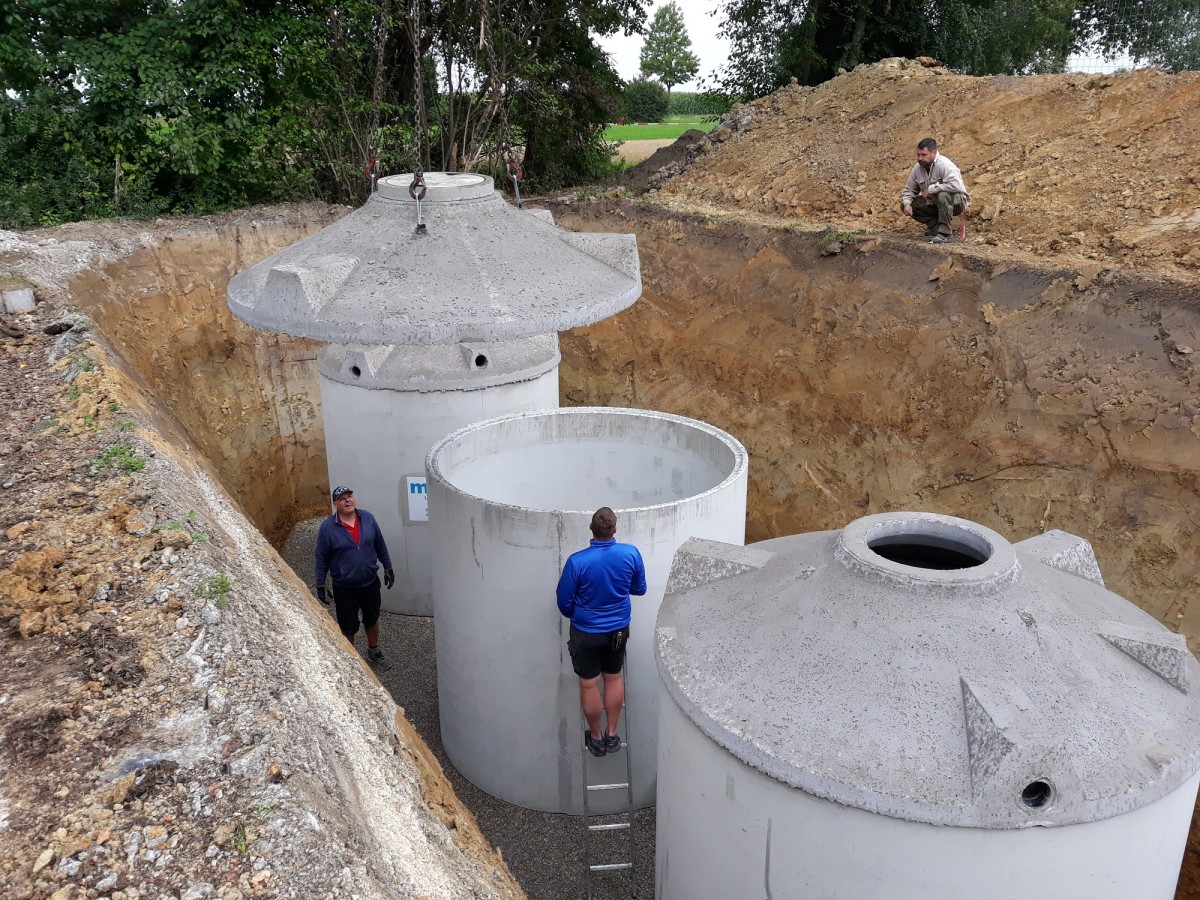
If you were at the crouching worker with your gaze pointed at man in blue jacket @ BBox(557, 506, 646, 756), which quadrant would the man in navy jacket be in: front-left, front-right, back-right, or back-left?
front-right

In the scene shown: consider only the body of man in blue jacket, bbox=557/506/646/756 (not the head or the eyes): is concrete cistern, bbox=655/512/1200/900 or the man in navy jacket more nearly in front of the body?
the man in navy jacket

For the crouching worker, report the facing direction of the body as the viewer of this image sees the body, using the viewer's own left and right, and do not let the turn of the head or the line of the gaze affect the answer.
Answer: facing the viewer and to the left of the viewer

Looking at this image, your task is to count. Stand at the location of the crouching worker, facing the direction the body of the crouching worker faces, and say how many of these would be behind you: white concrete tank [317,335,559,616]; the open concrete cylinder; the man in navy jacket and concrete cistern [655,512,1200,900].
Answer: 0

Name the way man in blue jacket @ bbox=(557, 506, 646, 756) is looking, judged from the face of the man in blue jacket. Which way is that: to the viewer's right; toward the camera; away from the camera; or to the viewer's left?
away from the camera

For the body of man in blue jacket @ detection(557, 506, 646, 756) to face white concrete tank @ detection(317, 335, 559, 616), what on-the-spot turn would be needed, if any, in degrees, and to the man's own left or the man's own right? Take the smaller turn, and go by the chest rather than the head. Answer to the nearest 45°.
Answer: approximately 45° to the man's own left

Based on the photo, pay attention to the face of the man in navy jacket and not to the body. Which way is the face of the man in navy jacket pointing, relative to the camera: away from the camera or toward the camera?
toward the camera

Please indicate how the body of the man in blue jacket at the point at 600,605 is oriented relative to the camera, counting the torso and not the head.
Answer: away from the camera

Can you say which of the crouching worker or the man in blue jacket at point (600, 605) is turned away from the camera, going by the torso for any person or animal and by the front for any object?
the man in blue jacket

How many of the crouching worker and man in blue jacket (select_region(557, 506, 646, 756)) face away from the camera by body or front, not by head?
1

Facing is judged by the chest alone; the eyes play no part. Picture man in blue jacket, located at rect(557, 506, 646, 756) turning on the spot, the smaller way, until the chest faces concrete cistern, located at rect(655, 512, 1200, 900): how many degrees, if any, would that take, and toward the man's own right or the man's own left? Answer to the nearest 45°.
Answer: approximately 135° to the man's own right

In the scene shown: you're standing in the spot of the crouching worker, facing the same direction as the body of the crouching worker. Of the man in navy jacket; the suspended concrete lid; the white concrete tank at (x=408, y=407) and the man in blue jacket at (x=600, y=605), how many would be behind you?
0

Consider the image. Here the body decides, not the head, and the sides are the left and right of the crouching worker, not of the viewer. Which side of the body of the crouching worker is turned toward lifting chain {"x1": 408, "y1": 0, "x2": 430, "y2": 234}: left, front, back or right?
right

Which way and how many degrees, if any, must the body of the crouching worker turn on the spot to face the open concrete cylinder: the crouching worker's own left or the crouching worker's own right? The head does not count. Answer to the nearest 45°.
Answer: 0° — they already face it

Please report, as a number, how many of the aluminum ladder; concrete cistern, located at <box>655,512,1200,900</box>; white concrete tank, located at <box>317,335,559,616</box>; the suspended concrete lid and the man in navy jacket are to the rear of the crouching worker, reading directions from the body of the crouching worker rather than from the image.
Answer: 0

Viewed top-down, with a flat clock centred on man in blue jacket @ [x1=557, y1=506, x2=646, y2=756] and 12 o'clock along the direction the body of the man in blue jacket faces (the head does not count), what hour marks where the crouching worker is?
The crouching worker is roughly at 1 o'clock from the man in blue jacket.

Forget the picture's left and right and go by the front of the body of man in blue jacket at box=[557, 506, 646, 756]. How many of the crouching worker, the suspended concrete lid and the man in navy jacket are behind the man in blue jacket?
0

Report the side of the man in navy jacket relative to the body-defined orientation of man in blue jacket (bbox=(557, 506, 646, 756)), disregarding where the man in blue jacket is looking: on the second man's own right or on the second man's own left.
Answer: on the second man's own left

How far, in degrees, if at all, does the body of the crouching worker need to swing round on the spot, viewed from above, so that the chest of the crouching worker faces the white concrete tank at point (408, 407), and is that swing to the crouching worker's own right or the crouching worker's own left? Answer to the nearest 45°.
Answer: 0° — they already face it
